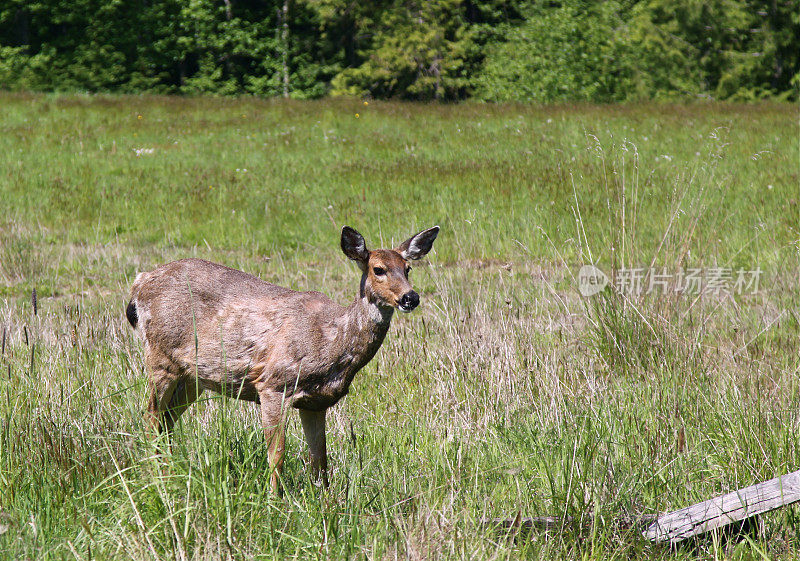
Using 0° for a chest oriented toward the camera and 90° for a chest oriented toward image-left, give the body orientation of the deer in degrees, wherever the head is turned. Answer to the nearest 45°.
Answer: approximately 315°

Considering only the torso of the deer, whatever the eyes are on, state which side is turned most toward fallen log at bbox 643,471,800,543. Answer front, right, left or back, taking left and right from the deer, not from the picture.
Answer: front
